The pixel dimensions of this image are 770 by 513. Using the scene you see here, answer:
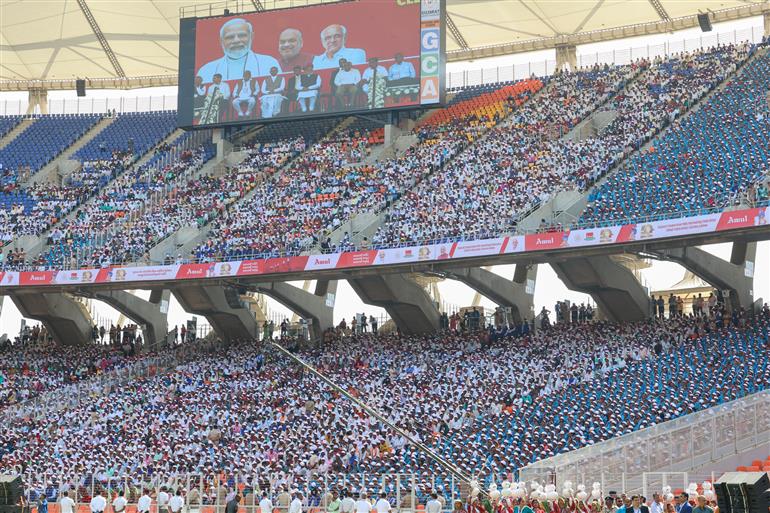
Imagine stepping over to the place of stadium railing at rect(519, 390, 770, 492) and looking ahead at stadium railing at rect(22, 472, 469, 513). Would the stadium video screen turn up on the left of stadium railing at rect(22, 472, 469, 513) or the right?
right

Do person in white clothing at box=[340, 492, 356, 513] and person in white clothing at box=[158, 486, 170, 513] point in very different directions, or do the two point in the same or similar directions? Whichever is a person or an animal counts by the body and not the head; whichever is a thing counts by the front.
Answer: same or similar directions

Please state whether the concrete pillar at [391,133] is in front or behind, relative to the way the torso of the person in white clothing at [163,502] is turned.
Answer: in front

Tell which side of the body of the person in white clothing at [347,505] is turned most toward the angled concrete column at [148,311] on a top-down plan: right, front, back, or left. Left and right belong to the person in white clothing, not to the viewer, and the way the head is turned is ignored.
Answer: front

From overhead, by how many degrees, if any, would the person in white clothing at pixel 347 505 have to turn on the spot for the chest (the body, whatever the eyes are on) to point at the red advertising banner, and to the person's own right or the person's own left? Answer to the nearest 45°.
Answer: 0° — they already face it

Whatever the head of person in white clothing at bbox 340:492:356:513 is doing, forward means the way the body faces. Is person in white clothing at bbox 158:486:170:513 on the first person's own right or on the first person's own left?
on the first person's own left

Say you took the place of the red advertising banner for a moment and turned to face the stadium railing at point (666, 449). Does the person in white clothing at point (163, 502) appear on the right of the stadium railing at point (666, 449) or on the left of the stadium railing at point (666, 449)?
right

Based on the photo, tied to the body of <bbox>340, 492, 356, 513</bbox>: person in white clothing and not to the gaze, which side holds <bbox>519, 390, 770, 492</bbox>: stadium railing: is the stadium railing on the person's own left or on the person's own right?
on the person's own right

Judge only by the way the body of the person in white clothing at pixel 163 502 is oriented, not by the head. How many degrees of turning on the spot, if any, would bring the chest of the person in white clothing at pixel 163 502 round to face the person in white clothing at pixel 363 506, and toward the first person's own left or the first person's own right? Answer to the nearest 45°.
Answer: approximately 135° to the first person's own right

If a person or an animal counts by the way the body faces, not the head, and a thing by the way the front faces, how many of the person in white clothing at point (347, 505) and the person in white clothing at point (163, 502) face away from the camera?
2

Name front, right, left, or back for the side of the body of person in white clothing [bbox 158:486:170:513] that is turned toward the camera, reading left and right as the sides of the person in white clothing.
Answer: back

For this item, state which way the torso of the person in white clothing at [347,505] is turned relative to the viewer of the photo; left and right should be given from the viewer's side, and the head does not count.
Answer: facing away from the viewer

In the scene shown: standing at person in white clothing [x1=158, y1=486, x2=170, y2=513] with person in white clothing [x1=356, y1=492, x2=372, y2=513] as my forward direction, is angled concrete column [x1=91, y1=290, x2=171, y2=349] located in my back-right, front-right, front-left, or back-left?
back-left

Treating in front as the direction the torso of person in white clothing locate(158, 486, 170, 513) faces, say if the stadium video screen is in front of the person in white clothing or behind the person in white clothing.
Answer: in front

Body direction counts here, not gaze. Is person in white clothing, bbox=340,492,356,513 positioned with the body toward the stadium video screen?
yes
